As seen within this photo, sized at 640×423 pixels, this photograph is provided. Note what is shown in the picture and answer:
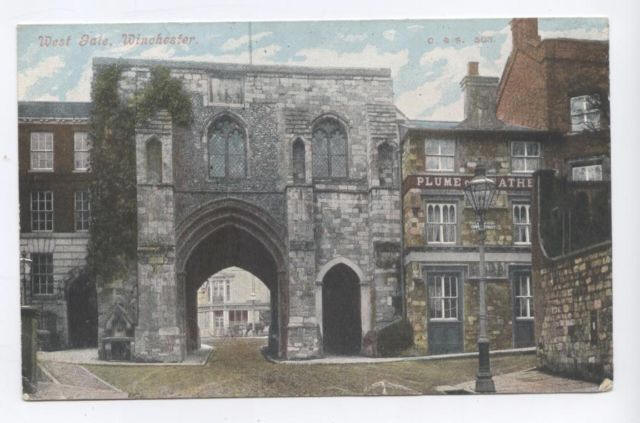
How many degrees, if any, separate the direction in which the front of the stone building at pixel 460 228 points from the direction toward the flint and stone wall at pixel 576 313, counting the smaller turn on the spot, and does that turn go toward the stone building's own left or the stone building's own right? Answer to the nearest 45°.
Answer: approximately 90° to the stone building's own left

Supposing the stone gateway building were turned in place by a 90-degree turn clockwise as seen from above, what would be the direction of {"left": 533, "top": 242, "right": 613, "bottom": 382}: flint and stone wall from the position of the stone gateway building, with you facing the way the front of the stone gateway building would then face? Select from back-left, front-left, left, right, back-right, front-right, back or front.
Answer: back

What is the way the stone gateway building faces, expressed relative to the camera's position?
facing the viewer

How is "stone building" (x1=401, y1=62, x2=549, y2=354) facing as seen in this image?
toward the camera

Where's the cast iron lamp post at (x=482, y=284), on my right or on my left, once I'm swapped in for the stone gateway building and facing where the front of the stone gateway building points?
on my left

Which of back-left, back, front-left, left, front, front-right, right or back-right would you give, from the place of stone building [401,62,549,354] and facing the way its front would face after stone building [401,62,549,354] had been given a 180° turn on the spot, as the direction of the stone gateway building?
left
